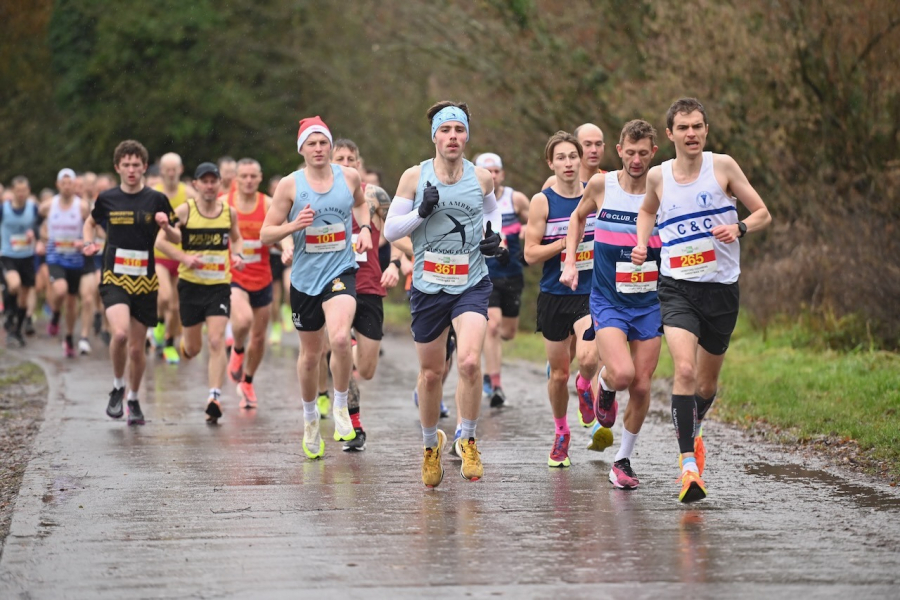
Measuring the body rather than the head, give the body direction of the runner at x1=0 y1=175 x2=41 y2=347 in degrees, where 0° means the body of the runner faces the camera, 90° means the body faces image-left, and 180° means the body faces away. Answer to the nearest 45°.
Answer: approximately 0°

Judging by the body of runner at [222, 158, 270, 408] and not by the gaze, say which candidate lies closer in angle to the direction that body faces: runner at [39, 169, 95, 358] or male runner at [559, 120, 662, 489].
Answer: the male runner

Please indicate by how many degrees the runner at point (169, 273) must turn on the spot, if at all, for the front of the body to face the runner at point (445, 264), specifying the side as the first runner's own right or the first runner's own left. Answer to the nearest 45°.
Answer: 0° — they already face them

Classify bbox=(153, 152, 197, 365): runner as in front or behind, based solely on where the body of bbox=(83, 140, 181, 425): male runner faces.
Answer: behind

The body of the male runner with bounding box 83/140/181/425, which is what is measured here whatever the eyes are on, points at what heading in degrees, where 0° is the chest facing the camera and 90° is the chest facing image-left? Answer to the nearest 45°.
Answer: approximately 0°

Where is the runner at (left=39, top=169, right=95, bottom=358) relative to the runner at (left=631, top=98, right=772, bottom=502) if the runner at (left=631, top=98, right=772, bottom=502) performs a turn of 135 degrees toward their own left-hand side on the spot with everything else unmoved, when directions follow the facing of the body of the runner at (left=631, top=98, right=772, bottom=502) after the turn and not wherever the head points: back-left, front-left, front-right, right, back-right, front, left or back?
left

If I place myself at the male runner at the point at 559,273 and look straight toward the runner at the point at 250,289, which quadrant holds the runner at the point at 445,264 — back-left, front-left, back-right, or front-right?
back-left
